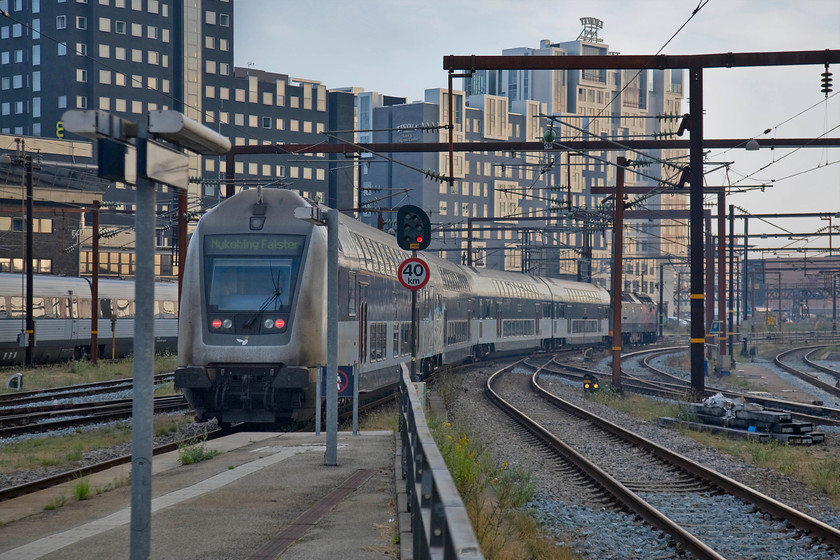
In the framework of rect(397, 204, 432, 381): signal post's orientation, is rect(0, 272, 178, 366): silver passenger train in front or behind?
behind

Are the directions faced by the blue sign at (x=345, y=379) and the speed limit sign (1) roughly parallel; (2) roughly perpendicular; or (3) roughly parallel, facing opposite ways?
roughly parallel

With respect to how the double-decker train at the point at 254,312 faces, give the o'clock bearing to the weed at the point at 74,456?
The weed is roughly at 1 o'clock from the double-decker train.

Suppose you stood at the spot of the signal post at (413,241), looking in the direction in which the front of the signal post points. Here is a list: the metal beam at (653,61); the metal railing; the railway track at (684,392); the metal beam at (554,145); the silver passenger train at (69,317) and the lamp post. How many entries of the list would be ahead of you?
2

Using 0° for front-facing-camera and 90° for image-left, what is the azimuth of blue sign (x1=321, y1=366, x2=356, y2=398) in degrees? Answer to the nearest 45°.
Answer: approximately 0°

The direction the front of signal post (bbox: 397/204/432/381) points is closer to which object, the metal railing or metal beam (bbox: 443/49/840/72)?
the metal railing

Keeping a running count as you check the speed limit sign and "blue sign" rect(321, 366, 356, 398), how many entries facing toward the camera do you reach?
2

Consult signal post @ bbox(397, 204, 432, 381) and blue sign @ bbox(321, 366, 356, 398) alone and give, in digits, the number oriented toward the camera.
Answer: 2

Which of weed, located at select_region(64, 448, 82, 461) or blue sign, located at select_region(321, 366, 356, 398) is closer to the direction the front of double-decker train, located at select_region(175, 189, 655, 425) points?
the weed

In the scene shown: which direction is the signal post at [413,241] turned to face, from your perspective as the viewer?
facing the viewer

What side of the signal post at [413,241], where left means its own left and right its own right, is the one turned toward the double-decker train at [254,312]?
right

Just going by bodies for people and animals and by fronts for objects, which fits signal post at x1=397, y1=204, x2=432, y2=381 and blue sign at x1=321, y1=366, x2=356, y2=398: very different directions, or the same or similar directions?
same or similar directions

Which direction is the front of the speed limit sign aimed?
toward the camera
